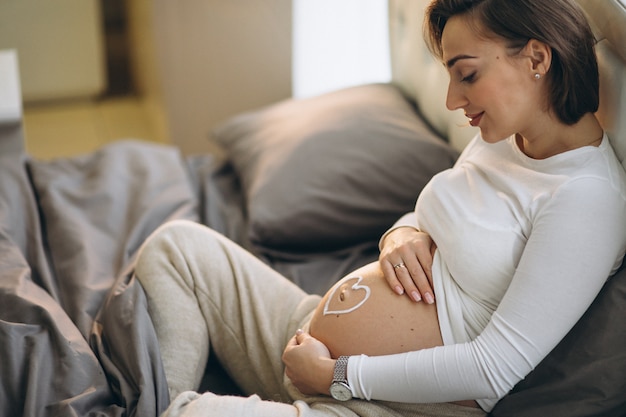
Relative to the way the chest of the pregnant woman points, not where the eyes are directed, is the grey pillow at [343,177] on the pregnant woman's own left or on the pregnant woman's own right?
on the pregnant woman's own right

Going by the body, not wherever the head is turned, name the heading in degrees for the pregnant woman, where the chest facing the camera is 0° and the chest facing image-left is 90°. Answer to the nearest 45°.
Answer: approximately 90°

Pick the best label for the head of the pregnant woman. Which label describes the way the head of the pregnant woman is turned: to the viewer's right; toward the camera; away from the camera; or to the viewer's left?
to the viewer's left
